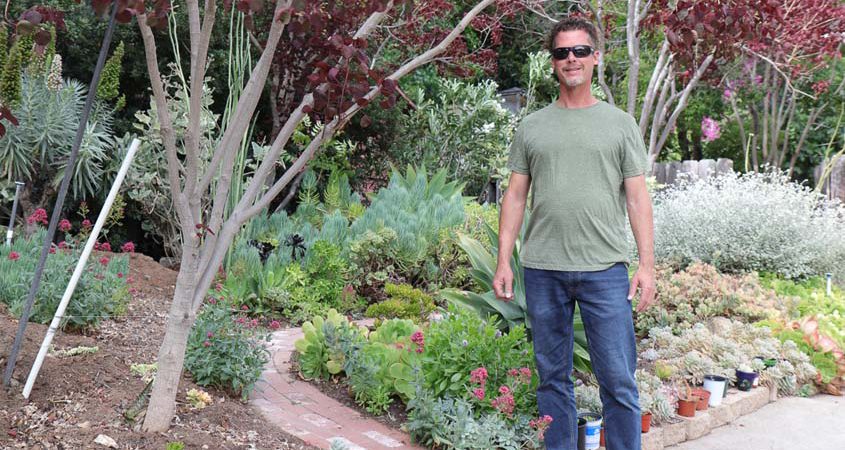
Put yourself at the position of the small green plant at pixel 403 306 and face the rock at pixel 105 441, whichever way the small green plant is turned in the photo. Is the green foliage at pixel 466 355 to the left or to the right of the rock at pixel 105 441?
left

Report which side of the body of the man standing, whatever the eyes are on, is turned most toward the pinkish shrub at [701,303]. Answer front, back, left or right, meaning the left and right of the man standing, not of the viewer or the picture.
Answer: back

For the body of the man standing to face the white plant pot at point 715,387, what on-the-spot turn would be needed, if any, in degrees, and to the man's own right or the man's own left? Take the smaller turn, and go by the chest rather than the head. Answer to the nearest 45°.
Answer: approximately 135° to the man's own left

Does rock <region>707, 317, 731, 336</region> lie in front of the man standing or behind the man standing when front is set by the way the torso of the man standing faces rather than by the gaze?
behind

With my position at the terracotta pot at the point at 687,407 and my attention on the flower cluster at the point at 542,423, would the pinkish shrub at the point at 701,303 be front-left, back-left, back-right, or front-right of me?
back-right

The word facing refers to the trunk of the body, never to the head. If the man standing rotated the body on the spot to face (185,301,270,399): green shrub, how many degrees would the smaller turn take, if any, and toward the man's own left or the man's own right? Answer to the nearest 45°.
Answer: approximately 90° to the man's own right

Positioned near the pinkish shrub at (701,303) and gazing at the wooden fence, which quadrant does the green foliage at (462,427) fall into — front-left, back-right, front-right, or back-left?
back-left

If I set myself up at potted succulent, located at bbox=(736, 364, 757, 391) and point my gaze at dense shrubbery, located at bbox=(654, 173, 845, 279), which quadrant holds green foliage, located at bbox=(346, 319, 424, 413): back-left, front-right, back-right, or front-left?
back-left

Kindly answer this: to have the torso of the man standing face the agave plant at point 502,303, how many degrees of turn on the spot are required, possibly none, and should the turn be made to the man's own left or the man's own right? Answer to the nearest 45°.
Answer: approximately 135° to the man's own right

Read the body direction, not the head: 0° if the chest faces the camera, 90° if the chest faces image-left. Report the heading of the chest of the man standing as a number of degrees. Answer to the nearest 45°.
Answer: approximately 0°

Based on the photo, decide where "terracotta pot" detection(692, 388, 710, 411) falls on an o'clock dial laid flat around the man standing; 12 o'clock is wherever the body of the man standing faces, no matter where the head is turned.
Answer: The terracotta pot is roughly at 7 o'clock from the man standing.
